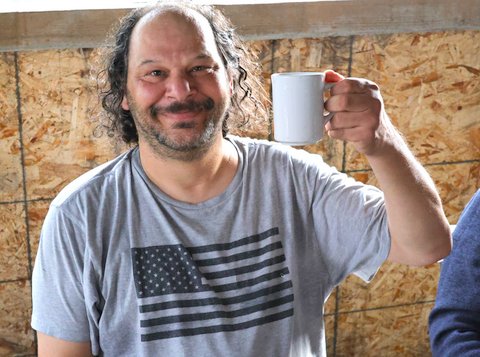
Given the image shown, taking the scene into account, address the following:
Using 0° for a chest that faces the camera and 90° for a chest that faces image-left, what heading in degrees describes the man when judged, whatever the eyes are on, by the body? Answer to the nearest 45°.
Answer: approximately 0°

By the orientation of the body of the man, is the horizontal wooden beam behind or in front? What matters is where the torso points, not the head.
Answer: behind
